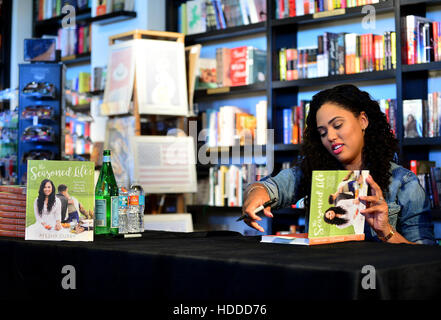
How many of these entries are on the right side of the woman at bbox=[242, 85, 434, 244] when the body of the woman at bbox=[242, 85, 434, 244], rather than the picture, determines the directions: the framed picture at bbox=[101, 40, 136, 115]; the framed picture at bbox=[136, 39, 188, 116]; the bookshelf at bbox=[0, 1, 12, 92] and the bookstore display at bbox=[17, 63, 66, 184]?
4

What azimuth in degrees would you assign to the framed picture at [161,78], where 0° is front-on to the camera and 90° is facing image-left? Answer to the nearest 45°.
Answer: approximately 0°

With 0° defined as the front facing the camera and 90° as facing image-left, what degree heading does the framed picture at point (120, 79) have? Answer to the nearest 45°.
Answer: approximately 45°

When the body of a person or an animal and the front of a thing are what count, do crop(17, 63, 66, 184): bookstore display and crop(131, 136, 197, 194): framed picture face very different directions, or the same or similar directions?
same or similar directions

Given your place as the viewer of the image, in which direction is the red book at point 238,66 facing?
facing the viewer

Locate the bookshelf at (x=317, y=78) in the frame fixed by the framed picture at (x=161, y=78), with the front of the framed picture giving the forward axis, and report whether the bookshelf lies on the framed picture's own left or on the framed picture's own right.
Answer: on the framed picture's own left

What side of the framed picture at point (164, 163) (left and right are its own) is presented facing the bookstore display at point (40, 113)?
right

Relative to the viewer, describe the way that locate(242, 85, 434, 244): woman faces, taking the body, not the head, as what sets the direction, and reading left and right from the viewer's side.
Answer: facing the viewer and to the left of the viewer

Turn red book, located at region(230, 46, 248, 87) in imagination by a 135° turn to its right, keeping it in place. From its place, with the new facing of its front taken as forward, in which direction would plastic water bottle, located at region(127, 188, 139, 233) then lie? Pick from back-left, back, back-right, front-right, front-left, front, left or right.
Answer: back-left

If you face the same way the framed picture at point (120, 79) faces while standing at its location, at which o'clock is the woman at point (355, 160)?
The woman is roughly at 10 o'clock from the framed picture.

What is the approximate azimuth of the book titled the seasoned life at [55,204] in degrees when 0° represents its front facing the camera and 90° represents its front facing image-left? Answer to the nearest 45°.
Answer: approximately 0°

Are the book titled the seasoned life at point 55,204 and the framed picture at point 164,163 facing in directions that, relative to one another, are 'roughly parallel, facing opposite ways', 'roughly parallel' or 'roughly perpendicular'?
roughly parallel

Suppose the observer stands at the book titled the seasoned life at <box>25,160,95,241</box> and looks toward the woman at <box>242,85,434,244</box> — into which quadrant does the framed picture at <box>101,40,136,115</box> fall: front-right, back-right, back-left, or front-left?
front-left

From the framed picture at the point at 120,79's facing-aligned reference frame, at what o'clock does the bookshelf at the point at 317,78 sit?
The bookshelf is roughly at 8 o'clock from the framed picture.

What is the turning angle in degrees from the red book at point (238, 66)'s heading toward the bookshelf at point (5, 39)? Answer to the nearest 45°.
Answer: approximately 135° to its right

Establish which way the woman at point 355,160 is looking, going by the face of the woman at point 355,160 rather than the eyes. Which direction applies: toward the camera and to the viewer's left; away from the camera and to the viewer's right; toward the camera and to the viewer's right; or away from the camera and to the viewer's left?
toward the camera and to the viewer's left

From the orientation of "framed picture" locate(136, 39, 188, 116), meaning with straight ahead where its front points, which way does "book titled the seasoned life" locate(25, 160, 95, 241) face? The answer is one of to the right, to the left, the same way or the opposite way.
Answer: the same way

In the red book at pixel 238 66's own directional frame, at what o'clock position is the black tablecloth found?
The black tablecloth is roughly at 12 o'clock from the red book.
